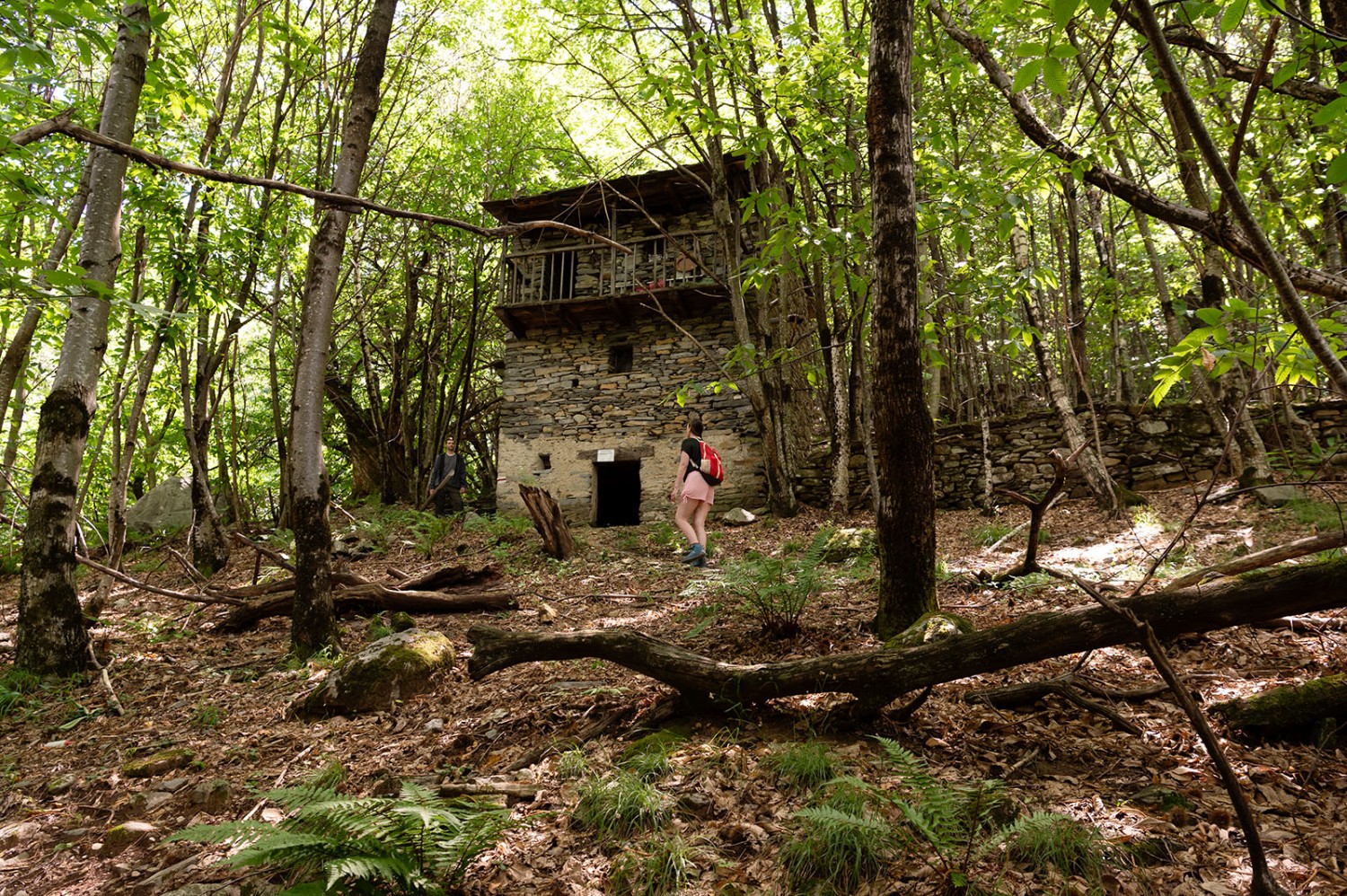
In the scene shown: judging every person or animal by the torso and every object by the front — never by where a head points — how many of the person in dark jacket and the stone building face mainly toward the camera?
2

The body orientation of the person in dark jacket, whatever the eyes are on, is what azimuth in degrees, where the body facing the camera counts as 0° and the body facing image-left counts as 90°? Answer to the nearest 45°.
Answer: approximately 0°

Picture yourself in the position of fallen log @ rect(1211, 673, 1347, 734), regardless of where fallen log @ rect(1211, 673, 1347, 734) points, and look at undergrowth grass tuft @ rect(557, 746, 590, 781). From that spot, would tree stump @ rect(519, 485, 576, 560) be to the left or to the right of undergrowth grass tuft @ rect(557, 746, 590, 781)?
right

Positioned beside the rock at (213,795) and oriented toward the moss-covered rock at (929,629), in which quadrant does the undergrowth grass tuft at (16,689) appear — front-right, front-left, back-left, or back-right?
back-left

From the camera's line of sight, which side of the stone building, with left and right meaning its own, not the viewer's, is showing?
front

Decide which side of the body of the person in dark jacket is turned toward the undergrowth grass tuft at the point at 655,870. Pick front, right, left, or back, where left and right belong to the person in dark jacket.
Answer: front

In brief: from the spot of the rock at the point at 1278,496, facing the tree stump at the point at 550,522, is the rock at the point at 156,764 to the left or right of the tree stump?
left

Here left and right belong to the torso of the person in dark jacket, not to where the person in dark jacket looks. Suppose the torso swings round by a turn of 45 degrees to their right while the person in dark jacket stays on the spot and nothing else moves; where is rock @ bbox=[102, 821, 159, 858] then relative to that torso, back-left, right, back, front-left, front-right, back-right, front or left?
front-left

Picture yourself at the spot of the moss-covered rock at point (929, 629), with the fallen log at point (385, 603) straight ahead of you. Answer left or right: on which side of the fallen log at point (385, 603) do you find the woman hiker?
right

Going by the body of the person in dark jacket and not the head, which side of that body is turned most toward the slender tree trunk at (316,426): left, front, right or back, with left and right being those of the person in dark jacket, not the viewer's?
front

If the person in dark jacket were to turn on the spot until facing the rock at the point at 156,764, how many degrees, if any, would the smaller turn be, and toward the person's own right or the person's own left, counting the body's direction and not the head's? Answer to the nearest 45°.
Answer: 0° — they already face it
